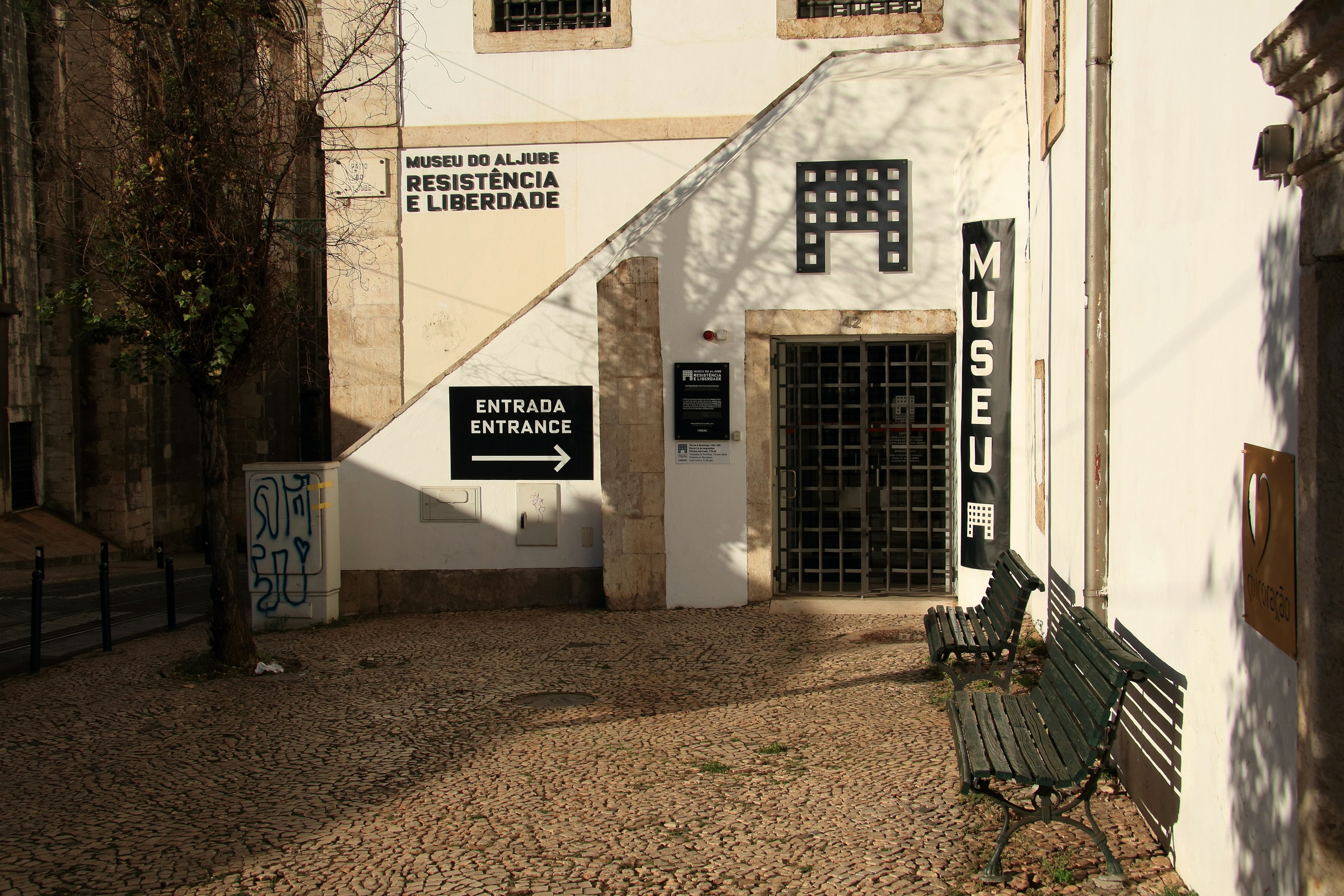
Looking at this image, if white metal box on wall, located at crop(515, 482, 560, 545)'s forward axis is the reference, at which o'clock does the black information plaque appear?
The black information plaque is roughly at 10 o'clock from the white metal box on wall.

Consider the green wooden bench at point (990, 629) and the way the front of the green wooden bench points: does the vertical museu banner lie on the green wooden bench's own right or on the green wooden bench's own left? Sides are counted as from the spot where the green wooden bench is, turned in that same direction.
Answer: on the green wooden bench's own right

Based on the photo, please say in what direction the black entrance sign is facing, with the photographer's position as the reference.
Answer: facing the viewer

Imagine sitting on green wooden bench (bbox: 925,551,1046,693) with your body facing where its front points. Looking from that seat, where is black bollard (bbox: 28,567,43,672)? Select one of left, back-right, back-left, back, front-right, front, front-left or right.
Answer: front

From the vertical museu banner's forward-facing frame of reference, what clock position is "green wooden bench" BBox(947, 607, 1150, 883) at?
The green wooden bench is roughly at 12 o'clock from the vertical museu banner.

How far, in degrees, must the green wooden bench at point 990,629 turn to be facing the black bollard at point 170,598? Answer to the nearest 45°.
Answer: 0° — it already faces it

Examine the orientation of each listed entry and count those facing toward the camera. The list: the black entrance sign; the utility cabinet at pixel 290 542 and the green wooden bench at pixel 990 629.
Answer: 2

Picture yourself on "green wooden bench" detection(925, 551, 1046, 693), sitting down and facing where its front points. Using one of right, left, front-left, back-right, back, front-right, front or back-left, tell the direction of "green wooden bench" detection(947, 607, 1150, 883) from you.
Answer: left

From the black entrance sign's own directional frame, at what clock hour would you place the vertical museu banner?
The vertical museu banner is roughly at 10 o'clock from the black entrance sign.

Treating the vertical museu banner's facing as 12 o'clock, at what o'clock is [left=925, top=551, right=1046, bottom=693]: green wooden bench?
The green wooden bench is roughly at 12 o'clock from the vertical museu banner.

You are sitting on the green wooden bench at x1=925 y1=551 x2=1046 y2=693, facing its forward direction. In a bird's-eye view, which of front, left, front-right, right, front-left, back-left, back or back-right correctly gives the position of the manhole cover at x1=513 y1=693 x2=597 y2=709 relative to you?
front

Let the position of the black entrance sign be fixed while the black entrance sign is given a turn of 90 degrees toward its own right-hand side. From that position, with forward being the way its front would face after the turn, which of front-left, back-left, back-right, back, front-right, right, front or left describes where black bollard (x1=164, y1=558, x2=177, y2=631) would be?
front

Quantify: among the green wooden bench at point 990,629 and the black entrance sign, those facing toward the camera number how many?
1

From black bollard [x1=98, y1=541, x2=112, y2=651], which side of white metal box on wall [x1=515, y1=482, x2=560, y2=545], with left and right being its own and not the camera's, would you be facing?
right

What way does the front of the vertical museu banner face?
toward the camera

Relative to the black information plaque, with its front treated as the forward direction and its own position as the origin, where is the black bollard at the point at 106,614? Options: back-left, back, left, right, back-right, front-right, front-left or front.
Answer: right
